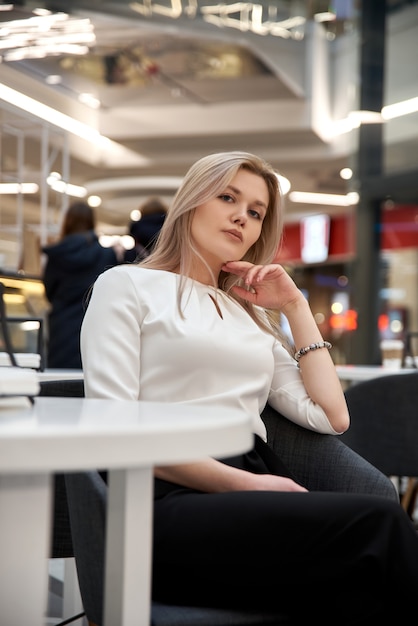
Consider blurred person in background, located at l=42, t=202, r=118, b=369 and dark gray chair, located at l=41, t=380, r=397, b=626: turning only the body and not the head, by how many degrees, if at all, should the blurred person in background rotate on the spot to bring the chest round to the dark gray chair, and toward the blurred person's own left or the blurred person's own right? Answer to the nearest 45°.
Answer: approximately 180°

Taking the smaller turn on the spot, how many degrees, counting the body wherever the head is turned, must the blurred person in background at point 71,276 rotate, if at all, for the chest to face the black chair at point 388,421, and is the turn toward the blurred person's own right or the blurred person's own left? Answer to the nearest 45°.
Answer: approximately 135° to the blurred person's own right

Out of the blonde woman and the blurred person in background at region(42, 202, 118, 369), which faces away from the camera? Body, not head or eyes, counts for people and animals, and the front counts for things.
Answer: the blurred person in background

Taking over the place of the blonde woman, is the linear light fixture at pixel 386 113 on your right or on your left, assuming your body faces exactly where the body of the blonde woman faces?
on your left

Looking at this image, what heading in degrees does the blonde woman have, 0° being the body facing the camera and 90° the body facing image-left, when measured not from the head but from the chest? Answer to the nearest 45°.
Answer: approximately 315°

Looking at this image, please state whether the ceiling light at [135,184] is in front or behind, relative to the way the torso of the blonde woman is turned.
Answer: behind

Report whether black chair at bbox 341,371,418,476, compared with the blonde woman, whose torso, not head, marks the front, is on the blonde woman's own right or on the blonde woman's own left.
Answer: on the blonde woman's own left

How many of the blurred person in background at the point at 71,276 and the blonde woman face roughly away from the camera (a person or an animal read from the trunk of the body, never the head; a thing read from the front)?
1

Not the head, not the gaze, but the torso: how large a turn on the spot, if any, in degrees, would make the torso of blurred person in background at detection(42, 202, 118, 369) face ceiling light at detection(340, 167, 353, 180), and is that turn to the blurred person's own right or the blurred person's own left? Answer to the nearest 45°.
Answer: approximately 45° to the blurred person's own right

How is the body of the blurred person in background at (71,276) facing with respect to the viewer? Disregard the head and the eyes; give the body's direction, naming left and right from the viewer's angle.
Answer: facing away from the viewer

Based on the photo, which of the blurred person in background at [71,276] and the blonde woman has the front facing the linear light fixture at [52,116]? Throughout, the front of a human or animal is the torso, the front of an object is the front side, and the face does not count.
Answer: the blurred person in background

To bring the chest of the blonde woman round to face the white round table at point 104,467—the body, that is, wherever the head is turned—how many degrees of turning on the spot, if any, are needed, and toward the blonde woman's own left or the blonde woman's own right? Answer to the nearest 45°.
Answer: approximately 45° to the blonde woman's own right
